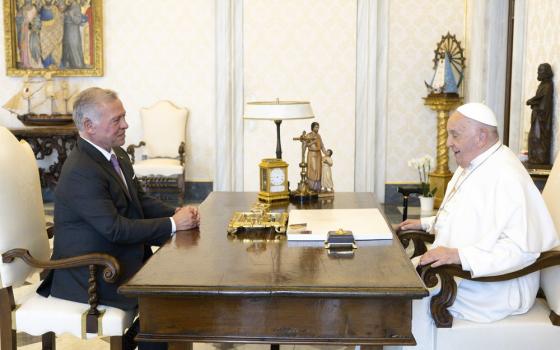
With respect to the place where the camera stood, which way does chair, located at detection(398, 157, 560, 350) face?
facing to the left of the viewer

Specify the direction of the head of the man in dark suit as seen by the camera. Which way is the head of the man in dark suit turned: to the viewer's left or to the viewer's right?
to the viewer's right

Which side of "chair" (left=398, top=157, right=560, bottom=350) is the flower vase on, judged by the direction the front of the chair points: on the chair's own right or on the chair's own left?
on the chair's own right

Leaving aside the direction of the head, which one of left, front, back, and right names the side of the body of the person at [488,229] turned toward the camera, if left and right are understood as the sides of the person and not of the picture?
left
